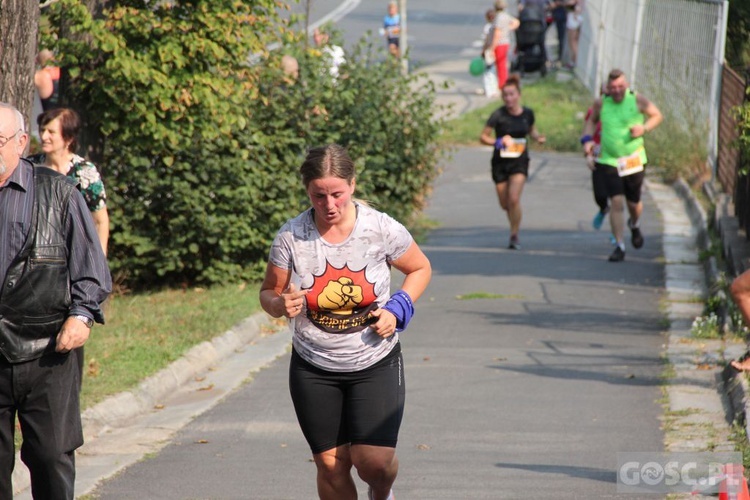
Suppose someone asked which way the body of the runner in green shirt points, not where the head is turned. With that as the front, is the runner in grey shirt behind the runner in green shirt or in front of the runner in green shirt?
in front

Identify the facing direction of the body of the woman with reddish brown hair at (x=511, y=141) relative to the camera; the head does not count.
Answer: toward the camera

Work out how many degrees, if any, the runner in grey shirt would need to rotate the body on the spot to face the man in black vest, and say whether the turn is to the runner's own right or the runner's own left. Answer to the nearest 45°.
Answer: approximately 90° to the runner's own right

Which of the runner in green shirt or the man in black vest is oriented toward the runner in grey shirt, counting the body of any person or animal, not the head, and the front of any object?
the runner in green shirt

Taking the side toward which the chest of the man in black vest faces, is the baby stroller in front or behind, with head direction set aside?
behind

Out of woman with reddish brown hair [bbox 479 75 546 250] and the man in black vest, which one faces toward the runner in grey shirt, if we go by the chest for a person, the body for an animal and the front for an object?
the woman with reddish brown hair

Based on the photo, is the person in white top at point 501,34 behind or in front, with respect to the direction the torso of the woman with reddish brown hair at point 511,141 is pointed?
behind

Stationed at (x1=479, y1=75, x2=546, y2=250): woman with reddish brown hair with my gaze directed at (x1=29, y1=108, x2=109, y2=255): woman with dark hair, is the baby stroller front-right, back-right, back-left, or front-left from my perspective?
back-right

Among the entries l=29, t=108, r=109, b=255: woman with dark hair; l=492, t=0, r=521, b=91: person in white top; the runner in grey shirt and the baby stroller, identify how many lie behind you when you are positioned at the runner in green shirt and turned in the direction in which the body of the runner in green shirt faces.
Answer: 2

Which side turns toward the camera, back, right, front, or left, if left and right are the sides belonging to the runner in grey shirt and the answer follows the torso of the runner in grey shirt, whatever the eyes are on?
front

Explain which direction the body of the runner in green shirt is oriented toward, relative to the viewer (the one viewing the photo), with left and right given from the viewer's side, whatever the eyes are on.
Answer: facing the viewer
